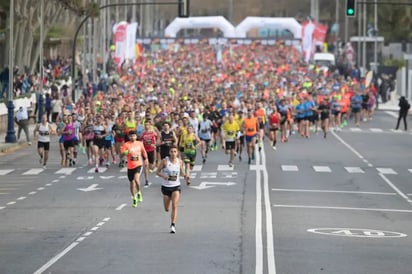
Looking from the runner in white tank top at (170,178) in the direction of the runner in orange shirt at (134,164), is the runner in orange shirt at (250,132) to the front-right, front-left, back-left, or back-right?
front-right

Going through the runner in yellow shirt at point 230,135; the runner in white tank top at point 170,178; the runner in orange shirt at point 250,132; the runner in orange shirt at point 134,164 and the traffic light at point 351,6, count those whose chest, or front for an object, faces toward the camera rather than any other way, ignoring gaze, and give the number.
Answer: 5

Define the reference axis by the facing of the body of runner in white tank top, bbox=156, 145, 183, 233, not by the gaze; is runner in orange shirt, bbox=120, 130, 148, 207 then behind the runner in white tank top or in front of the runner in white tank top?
behind

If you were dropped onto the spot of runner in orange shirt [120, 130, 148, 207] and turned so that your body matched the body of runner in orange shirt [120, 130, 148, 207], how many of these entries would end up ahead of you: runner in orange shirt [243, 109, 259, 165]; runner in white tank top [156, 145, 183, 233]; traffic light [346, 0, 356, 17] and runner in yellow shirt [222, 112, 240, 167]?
1

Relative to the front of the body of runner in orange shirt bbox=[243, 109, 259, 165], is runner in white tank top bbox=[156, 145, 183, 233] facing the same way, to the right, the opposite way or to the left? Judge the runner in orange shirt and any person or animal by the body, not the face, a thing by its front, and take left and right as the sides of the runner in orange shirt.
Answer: the same way

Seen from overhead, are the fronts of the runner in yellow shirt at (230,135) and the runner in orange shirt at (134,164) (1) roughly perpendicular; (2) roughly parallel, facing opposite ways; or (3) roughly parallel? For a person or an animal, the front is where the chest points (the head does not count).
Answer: roughly parallel

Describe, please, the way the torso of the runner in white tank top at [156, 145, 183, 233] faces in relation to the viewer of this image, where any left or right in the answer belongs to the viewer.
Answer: facing the viewer

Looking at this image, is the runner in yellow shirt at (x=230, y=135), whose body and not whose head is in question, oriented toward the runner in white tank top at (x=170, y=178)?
yes

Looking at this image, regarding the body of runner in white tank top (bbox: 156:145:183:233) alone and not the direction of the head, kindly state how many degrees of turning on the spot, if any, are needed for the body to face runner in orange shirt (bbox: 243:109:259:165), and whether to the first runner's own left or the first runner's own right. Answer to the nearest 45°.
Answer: approximately 180°

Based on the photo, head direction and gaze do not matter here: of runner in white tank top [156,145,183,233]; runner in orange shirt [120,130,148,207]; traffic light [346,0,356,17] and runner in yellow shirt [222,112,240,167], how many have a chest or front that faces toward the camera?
4

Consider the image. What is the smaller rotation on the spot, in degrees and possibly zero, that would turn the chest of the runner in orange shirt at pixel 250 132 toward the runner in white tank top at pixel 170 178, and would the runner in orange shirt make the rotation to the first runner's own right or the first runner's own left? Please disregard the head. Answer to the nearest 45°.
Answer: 0° — they already face them

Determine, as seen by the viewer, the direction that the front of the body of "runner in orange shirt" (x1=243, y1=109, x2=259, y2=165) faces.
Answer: toward the camera

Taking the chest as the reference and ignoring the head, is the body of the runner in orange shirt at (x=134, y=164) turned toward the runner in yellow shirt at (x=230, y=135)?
no

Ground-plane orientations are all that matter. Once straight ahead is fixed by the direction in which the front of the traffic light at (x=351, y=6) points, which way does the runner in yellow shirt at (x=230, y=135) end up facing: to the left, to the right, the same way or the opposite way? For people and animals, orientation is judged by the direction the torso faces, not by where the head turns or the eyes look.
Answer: the same way

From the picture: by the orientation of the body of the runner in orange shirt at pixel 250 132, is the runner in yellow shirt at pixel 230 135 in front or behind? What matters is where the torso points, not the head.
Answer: in front

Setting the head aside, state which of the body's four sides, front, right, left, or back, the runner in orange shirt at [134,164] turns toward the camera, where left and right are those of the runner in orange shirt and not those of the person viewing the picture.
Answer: front

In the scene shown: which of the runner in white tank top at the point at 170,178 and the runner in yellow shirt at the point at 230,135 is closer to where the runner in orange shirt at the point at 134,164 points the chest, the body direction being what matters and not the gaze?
the runner in white tank top
